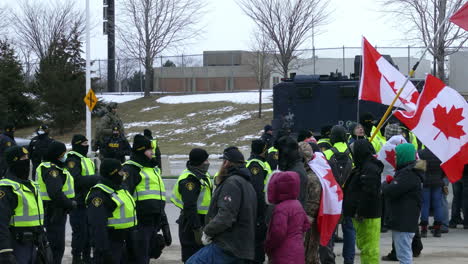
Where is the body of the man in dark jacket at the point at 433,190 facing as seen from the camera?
away from the camera

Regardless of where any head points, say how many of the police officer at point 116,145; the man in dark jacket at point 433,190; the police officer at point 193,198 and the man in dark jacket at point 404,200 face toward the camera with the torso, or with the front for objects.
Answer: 1

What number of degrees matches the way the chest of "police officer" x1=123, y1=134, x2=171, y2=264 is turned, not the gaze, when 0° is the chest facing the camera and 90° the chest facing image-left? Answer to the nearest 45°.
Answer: approximately 315°

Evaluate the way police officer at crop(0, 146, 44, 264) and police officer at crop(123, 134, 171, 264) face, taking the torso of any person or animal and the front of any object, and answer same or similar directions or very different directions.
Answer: same or similar directions

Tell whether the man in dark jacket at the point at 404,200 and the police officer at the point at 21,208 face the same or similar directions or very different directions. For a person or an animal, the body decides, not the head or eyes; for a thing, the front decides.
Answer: very different directions

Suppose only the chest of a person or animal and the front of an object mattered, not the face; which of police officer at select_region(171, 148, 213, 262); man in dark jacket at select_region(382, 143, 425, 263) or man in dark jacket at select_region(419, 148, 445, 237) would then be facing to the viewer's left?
man in dark jacket at select_region(382, 143, 425, 263)

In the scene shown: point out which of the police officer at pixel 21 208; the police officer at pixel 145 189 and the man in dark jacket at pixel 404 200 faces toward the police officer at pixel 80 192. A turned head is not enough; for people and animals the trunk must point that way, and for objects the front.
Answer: the man in dark jacket

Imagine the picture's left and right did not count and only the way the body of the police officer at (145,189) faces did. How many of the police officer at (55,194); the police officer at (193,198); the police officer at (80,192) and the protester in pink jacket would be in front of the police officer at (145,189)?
2

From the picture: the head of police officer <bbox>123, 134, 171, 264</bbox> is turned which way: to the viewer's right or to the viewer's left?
to the viewer's right

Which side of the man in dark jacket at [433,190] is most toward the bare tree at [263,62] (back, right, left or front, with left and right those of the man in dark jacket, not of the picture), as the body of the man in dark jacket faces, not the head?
front

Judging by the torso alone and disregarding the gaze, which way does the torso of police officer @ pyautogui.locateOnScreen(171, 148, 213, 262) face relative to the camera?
to the viewer's right

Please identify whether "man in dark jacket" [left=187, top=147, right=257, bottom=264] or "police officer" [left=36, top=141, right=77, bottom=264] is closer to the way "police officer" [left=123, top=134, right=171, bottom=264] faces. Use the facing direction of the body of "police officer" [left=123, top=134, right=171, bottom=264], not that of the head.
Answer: the man in dark jacket
